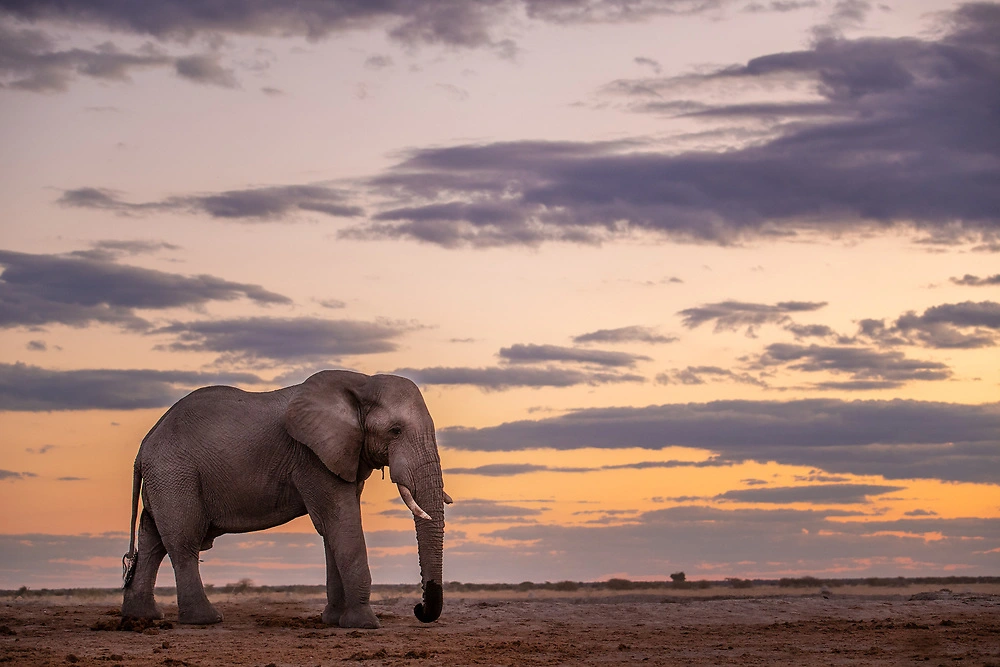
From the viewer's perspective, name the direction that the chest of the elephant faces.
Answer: to the viewer's right
